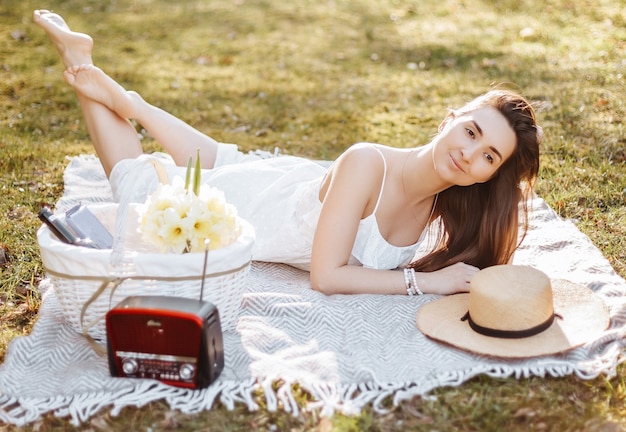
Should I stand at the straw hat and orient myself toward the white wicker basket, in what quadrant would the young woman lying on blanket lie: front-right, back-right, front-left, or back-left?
front-right

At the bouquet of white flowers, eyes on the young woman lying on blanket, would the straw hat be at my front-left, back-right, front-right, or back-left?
front-right

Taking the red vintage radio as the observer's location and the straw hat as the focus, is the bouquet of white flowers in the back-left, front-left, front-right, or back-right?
front-left

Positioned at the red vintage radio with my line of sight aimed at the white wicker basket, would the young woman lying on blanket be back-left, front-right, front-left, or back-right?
front-right

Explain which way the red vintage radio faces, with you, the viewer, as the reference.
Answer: facing the viewer and to the left of the viewer

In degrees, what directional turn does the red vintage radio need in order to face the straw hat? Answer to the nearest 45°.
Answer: approximately 135° to its left

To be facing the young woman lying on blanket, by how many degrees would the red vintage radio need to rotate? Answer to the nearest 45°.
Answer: approximately 180°
